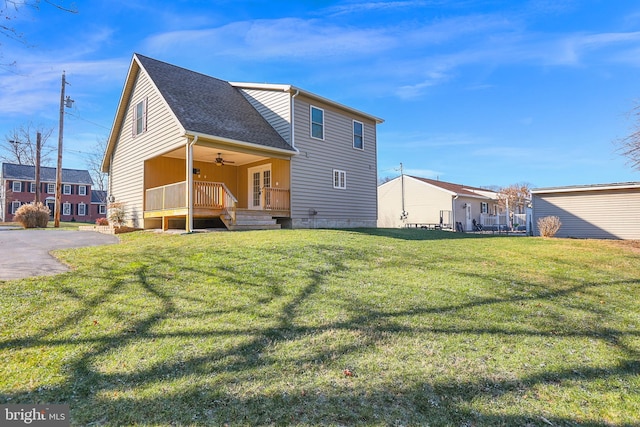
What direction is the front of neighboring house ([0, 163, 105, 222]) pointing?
toward the camera

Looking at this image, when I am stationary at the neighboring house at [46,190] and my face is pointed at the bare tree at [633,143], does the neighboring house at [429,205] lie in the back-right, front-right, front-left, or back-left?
front-left

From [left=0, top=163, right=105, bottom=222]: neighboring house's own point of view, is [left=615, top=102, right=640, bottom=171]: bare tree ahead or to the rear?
ahead

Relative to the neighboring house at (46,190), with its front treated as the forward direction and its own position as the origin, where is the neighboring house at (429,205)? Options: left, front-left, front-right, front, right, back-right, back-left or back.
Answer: front-left

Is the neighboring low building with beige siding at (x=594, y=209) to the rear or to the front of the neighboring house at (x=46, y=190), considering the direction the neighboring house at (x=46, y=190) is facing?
to the front

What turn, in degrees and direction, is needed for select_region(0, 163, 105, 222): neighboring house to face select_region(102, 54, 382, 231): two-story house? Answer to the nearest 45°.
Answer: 0° — it already faces it

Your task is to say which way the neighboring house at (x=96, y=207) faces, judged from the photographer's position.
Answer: facing the viewer
